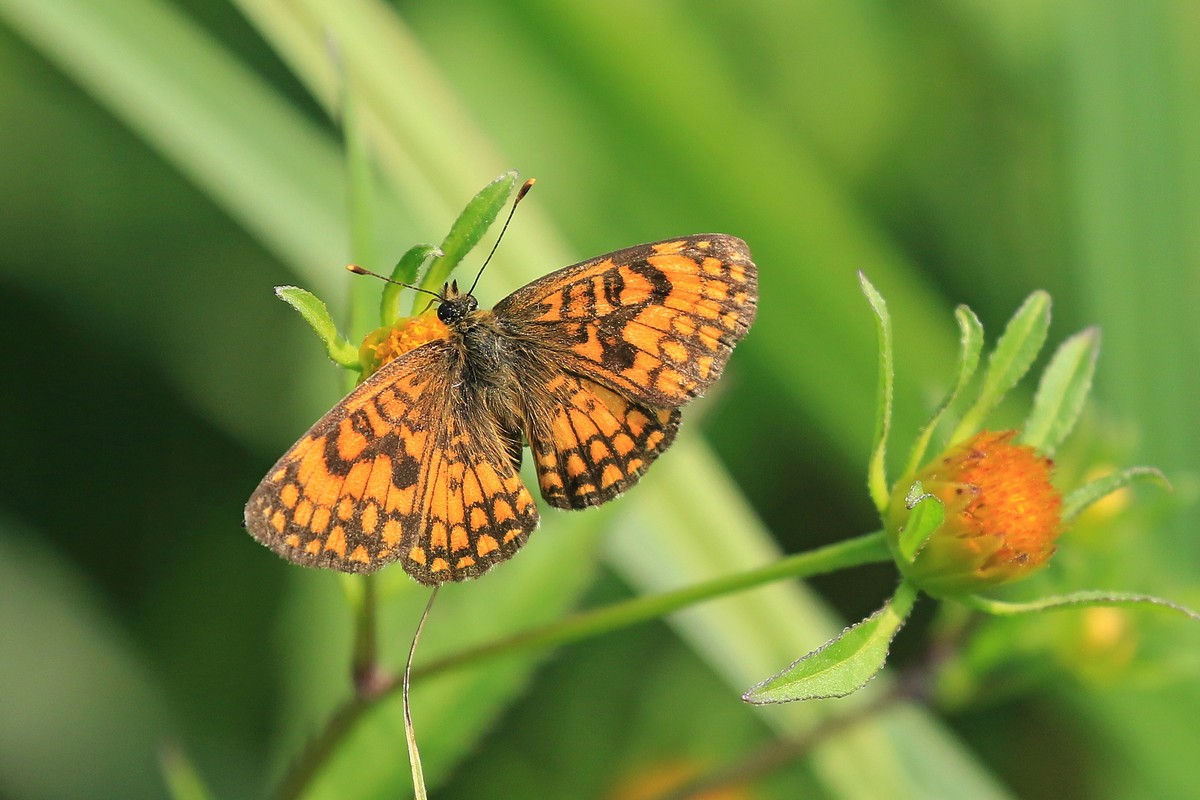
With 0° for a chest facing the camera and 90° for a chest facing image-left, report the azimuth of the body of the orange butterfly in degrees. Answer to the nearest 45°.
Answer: approximately 135°
